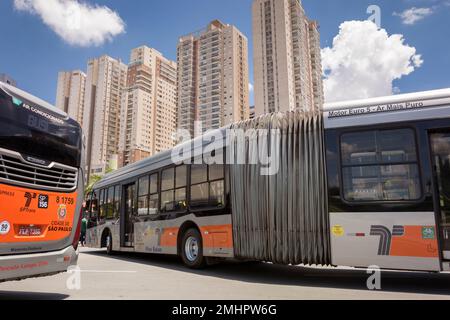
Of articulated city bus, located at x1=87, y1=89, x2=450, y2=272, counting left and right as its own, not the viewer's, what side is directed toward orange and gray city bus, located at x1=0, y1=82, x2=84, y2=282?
left

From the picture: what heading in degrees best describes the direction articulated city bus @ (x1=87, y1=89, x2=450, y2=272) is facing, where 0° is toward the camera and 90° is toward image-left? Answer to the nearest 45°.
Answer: approximately 135°
